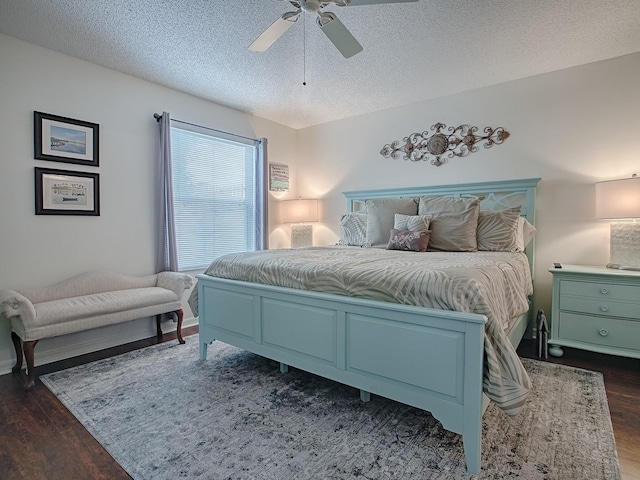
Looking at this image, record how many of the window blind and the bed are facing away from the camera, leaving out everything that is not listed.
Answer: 0

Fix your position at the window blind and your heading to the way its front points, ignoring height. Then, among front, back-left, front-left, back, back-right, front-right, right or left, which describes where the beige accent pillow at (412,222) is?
front

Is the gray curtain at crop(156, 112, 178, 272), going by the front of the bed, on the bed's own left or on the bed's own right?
on the bed's own right

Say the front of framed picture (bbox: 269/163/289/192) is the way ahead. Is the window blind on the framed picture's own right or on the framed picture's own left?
on the framed picture's own right

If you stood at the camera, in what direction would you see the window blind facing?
facing the viewer and to the right of the viewer

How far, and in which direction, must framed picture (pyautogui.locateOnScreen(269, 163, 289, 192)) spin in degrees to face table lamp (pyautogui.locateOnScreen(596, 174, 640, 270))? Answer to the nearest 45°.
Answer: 0° — it already faces it

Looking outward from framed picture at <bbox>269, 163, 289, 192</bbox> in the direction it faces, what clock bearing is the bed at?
The bed is roughly at 1 o'clock from the framed picture.

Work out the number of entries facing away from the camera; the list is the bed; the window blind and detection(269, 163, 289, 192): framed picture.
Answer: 0

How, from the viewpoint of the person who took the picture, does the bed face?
facing the viewer and to the left of the viewer

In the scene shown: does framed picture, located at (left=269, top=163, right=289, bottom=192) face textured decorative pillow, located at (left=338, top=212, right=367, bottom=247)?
yes

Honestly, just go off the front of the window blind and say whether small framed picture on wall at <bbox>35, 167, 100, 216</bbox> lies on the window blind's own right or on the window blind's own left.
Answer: on the window blind's own right

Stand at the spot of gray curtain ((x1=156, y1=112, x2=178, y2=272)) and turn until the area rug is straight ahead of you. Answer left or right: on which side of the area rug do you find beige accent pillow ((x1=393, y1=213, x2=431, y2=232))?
left

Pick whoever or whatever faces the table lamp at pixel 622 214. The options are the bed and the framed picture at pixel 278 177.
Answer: the framed picture

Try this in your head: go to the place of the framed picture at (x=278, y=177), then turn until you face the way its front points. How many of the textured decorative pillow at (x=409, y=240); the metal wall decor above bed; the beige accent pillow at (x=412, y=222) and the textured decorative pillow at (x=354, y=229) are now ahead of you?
4

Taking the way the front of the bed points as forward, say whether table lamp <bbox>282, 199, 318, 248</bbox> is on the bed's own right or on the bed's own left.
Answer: on the bed's own right

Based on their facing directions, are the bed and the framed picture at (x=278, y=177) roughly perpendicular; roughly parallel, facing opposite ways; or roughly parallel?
roughly perpendicular
